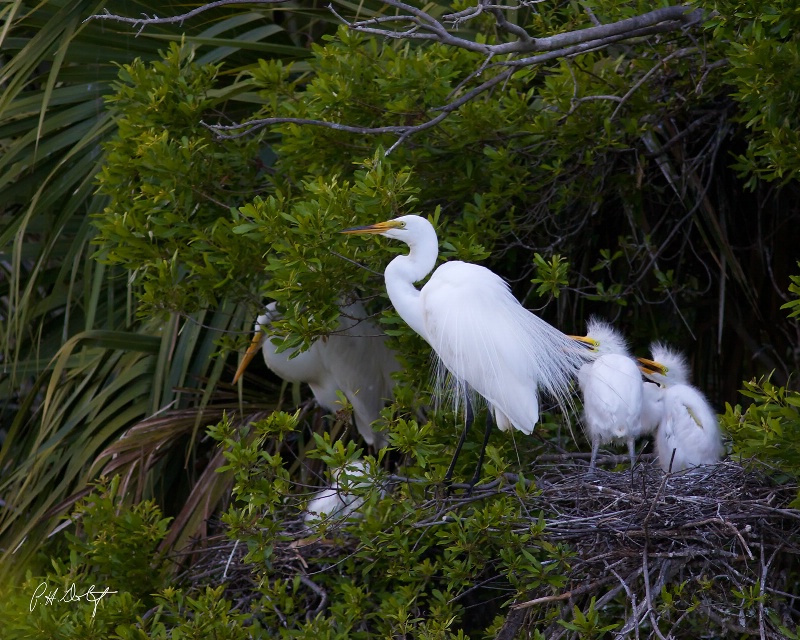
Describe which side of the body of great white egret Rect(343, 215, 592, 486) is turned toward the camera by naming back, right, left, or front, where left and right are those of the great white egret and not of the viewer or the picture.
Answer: left

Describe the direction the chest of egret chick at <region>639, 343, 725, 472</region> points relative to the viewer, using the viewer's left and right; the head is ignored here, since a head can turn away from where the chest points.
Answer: facing to the left of the viewer

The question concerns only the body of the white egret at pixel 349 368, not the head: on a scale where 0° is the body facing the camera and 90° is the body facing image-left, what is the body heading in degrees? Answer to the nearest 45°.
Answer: approximately 90°

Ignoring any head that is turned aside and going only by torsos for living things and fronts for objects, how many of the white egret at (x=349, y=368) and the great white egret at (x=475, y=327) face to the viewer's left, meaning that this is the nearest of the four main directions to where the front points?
2
